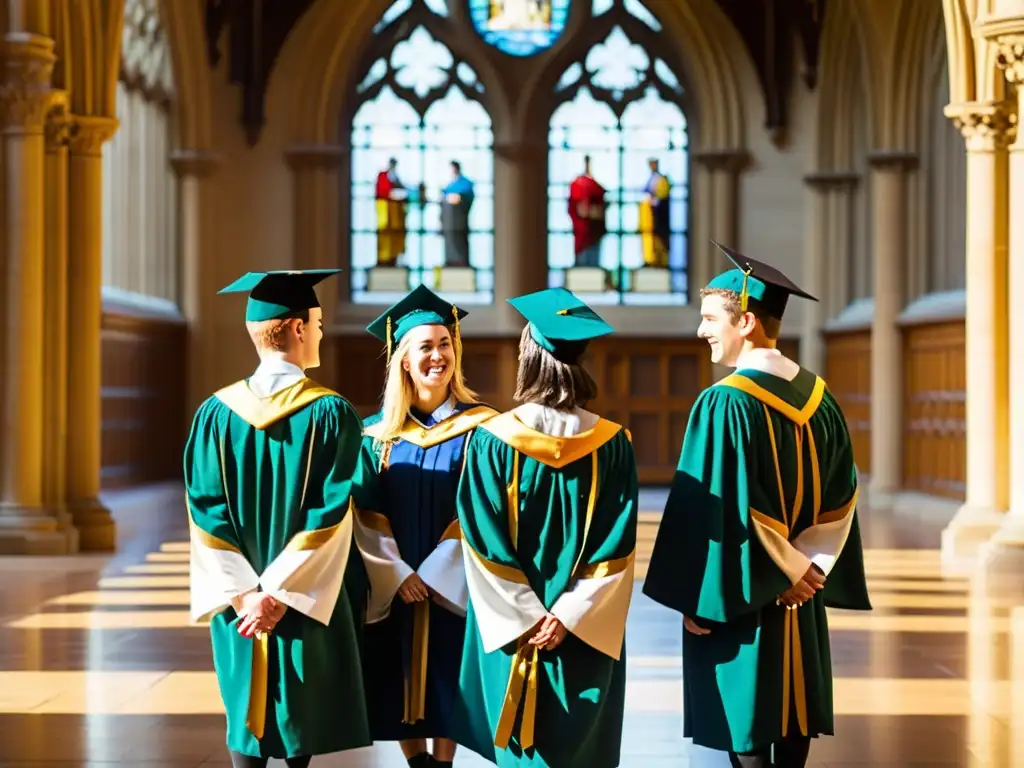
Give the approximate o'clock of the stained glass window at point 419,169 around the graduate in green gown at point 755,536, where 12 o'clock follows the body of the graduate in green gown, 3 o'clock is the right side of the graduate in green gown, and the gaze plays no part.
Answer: The stained glass window is roughly at 1 o'clock from the graduate in green gown.

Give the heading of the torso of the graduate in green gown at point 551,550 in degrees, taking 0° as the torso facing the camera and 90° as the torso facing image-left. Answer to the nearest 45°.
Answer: approximately 180°

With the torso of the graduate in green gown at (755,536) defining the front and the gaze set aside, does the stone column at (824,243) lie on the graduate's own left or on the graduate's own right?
on the graduate's own right

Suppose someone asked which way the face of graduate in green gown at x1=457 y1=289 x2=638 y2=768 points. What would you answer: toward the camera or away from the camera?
away from the camera

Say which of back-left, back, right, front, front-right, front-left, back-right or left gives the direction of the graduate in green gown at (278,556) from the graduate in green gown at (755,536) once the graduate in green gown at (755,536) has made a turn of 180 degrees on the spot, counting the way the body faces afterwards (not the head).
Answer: back-right

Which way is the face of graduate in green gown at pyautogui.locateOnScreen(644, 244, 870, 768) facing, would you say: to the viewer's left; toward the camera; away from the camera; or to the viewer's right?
to the viewer's left

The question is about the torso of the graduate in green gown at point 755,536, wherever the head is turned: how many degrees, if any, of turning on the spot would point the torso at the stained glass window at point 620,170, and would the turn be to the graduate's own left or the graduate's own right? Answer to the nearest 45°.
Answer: approximately 45° to the graduate's own right

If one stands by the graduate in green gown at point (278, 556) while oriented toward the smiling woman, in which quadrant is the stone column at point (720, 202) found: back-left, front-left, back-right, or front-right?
front-left

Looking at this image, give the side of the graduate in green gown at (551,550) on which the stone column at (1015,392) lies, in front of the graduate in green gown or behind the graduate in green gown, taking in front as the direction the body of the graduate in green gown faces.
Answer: in front

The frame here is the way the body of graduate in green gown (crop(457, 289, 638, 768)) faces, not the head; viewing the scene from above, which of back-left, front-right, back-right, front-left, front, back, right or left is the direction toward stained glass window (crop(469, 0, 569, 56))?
front

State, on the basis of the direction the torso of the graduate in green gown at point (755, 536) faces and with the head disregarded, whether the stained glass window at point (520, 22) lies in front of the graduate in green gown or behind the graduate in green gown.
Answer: in front

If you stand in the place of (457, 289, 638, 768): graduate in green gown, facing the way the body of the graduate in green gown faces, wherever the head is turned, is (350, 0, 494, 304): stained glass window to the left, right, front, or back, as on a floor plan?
front

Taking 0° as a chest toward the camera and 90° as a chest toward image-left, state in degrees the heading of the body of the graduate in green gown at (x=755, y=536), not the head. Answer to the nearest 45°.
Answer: approximately 135°

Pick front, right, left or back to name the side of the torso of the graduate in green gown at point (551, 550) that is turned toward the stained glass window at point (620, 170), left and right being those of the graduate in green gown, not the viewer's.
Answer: front

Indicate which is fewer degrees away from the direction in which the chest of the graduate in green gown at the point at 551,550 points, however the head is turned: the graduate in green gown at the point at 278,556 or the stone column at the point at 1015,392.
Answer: the stone column

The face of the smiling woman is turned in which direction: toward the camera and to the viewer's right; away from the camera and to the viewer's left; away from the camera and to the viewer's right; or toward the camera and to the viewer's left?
toward the camera and to the viewer's right

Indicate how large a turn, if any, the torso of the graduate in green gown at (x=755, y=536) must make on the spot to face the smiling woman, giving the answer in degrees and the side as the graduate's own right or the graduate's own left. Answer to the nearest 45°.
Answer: approximately 45° to the graduate's own left
